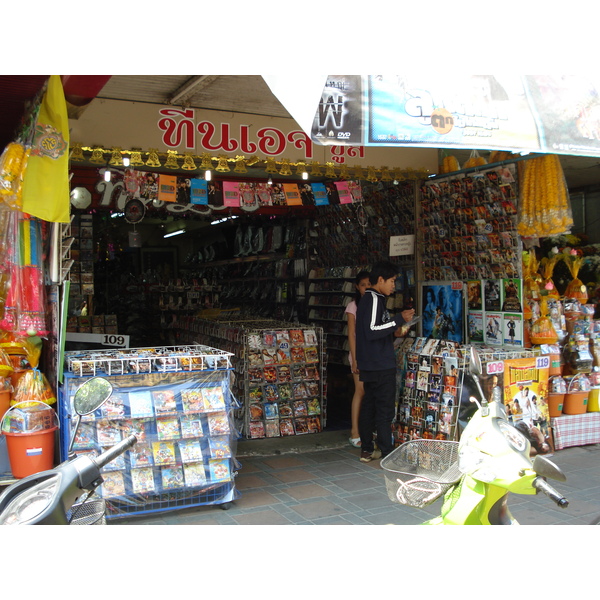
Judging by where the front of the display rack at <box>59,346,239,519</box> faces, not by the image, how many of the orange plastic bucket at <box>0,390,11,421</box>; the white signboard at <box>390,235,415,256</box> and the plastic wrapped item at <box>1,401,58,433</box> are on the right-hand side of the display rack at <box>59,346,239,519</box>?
2

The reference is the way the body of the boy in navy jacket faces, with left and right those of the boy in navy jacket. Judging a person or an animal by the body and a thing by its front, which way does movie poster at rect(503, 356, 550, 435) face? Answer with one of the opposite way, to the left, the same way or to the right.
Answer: to the right

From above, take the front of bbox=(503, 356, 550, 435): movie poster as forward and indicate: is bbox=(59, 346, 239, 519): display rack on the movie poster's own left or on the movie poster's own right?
on the movie poster's own right

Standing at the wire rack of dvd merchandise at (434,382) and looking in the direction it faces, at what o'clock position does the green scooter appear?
The green scooter is roughly at 12 o'clock from the wire rack of dvd merchandise.

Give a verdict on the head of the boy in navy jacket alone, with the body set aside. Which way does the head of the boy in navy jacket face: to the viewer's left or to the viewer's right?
to the viewer's right

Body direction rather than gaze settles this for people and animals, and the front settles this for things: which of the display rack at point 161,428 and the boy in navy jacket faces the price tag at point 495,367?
the boy in navy jacket

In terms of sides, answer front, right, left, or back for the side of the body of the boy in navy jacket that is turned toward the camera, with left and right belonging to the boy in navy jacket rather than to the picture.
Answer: right
